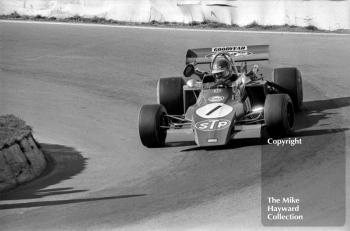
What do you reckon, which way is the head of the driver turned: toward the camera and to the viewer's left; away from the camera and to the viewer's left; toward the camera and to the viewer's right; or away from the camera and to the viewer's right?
toward the camera and to the viewer's left

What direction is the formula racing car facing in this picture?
toward the camera
